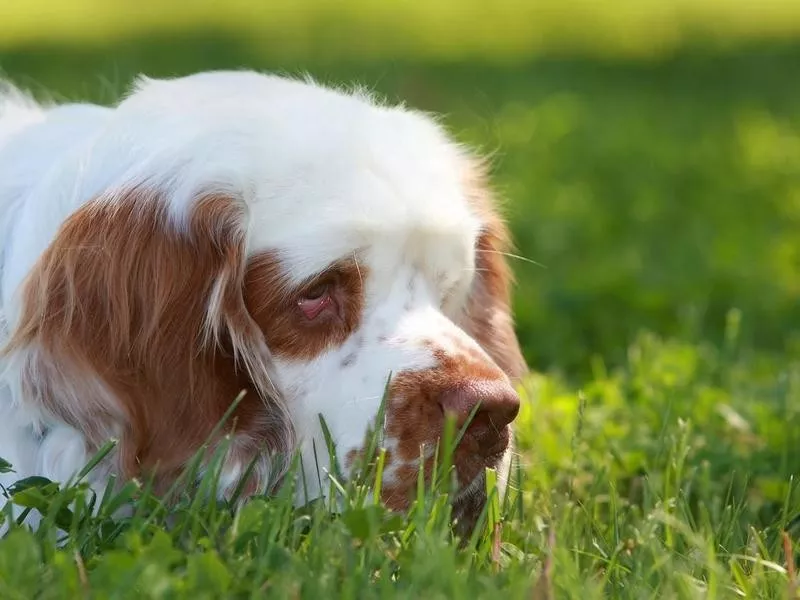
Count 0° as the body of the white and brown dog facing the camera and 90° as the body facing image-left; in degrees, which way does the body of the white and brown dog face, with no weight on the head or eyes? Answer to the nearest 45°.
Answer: approximately 315°
